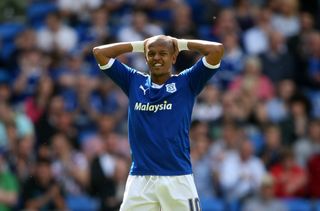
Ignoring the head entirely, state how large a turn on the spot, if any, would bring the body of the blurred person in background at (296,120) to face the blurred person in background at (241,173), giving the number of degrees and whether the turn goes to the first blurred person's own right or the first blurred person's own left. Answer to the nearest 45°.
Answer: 0° — they already face them

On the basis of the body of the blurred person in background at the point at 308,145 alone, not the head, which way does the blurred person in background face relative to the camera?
toward the camera

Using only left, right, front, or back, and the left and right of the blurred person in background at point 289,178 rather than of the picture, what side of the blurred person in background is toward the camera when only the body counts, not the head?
front

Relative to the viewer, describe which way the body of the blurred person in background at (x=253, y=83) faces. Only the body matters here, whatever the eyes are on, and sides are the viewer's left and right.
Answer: facing the viewer

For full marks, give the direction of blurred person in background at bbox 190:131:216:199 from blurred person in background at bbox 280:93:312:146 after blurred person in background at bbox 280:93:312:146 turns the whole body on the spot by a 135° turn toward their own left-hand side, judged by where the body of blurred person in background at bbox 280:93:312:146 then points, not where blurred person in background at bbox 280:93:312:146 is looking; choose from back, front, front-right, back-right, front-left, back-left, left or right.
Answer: back-right

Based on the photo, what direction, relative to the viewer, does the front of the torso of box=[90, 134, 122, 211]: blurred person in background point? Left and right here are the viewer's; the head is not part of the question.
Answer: facing the viewer and to the right of the viewer

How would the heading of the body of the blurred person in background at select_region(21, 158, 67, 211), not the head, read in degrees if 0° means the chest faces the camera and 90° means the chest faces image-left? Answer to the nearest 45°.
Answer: approximately 0°
